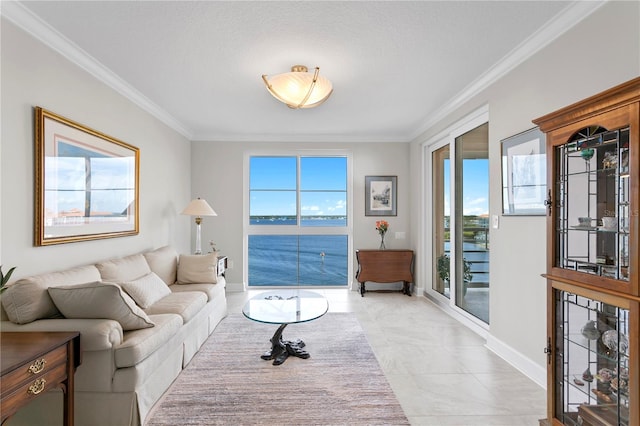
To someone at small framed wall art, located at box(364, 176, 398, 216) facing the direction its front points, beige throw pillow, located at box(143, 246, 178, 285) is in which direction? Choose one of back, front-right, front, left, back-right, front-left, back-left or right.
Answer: front-right

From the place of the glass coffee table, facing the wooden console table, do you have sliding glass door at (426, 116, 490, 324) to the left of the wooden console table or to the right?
right

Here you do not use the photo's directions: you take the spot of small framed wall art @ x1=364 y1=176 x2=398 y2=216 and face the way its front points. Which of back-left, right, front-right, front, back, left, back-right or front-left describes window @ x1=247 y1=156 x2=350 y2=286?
right

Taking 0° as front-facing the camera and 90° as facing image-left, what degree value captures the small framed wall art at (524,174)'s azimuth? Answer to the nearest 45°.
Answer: approximately 45°

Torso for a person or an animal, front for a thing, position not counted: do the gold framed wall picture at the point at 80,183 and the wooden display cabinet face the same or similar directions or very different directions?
very different directions

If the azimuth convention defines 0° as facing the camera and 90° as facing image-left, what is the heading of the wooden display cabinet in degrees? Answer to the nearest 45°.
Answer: approximately 45°

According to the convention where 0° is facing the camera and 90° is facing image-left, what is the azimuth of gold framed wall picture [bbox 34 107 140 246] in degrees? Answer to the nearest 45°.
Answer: approximately 315°

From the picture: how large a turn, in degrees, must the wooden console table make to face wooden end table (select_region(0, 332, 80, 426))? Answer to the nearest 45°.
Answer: approximately 45° to its right

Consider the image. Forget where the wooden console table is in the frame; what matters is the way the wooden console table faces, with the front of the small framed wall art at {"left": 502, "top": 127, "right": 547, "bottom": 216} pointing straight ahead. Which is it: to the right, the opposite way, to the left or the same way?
to the left

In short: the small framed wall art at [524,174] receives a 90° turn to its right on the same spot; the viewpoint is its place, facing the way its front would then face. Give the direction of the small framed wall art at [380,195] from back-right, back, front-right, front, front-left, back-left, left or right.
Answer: front

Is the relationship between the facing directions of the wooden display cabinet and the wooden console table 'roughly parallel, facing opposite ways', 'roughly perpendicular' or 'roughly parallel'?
roughly perpendicular

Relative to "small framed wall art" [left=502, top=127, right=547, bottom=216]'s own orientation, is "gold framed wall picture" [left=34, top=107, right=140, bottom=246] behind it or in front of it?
in front

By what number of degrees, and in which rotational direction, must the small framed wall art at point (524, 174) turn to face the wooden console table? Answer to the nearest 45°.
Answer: approximately 90° to its right

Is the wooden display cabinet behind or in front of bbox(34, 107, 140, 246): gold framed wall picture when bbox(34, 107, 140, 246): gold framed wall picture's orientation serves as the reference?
in front
